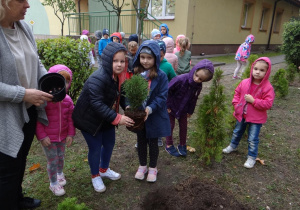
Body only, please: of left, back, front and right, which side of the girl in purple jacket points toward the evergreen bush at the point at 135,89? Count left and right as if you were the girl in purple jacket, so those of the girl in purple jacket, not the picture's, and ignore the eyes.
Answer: right

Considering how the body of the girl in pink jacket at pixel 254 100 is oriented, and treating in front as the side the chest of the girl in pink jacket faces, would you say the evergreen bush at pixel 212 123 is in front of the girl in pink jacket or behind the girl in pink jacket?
in front

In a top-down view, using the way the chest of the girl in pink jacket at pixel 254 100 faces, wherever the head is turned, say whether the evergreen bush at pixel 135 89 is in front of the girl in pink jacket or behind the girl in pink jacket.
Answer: in front

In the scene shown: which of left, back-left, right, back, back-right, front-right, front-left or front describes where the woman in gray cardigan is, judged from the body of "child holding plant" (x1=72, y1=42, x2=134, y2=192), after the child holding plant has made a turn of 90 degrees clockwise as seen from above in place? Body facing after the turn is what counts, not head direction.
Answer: front

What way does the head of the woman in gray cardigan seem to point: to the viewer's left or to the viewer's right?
to the viewer's right

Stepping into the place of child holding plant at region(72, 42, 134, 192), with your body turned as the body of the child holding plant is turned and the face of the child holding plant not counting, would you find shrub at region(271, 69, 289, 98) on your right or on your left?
on your left

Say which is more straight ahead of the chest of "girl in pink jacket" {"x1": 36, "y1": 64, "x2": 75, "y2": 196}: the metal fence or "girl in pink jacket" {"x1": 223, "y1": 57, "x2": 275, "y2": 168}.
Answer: the girl in pink jacket

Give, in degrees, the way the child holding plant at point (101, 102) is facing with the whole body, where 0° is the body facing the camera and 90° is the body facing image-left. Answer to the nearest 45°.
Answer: approximately 315°

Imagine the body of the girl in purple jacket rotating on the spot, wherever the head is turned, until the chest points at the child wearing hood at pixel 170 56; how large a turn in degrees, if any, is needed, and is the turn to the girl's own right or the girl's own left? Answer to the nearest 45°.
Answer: approximately 135° to the girl's own left

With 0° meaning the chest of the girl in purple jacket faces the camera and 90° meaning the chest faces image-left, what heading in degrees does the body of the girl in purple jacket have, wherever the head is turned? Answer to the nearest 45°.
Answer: approximately 315°
